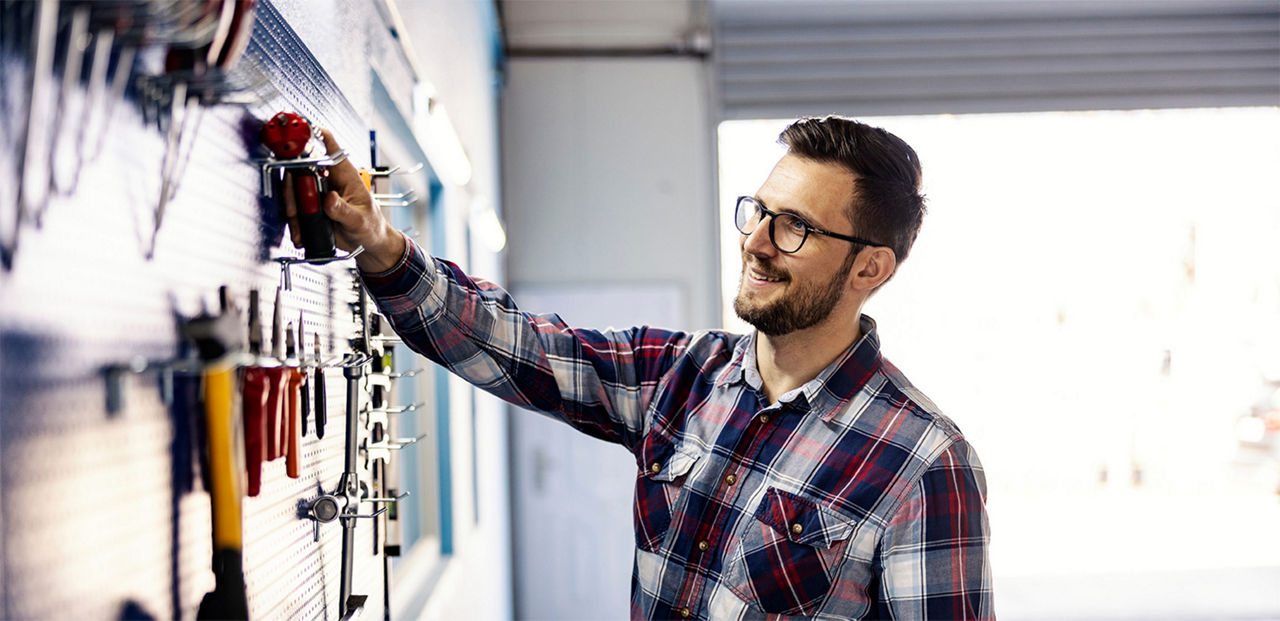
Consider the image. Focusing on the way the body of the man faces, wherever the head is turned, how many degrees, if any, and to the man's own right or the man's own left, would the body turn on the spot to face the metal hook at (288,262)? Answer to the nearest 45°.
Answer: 0° — they already face it

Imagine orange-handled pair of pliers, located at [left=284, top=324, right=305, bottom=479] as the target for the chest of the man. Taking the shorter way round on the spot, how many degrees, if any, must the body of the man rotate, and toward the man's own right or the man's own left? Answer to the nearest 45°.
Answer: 0° — they already face it

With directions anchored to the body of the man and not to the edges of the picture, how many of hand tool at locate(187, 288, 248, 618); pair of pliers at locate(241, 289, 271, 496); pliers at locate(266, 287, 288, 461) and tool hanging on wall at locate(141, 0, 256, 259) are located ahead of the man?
4

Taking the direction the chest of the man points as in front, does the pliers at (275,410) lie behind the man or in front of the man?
in front

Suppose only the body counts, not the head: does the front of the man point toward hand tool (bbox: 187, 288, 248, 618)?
yes

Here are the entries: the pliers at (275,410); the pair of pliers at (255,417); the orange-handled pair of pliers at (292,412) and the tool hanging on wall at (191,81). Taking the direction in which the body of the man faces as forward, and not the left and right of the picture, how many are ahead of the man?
4

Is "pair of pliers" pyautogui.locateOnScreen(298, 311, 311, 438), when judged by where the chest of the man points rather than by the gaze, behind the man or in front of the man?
in front

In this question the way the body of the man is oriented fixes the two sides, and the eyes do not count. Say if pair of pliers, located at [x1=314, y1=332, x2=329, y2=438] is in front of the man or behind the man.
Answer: in front

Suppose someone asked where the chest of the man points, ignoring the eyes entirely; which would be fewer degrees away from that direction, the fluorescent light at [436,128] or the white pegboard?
the white pegboard

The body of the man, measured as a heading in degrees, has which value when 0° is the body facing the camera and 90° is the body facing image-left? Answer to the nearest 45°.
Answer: approximately 45°

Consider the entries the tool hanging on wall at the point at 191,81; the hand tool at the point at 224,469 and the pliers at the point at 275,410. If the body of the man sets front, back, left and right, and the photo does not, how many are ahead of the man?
3
